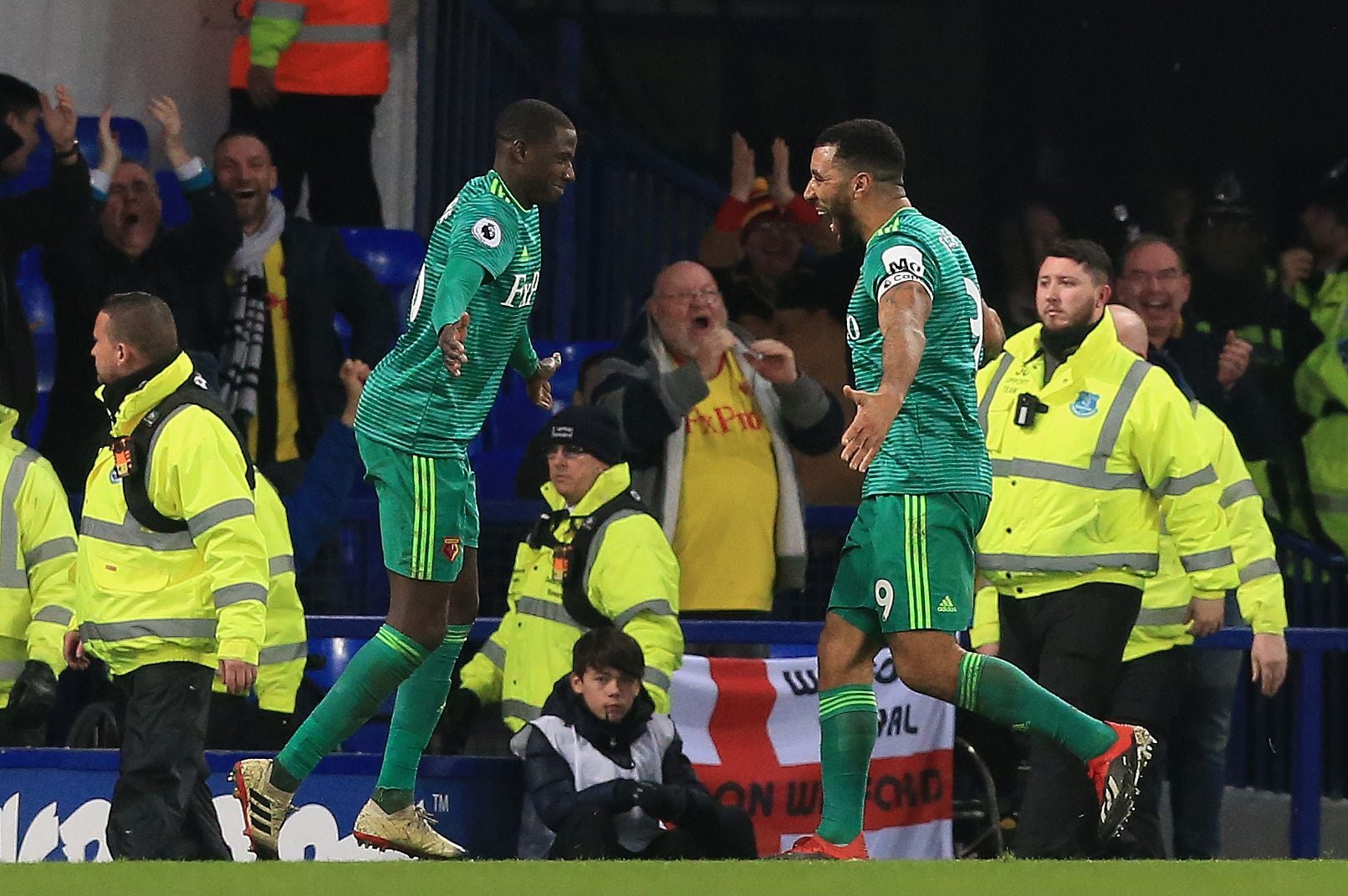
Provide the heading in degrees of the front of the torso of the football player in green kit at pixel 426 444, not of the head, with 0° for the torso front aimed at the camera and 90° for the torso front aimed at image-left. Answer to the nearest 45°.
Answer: approximately 270°

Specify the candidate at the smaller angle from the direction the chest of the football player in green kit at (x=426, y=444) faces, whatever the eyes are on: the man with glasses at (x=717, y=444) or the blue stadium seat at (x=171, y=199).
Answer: the man with glasses

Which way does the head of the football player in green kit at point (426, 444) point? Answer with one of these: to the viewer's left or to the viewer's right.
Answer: to the viewer's right

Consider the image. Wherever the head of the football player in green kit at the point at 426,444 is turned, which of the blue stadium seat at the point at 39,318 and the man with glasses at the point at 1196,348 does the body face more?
the man with glasses

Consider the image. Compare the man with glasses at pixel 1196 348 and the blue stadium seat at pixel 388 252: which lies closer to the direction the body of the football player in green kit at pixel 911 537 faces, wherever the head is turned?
the blue stadium seat

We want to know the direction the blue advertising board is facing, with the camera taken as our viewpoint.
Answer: facing the viewer

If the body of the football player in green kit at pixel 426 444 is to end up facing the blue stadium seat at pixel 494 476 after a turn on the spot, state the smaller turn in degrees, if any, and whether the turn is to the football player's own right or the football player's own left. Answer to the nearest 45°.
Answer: approximately 90° to the football player's own left

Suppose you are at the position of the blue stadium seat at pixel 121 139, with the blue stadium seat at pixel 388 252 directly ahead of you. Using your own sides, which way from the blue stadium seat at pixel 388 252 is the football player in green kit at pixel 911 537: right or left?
right

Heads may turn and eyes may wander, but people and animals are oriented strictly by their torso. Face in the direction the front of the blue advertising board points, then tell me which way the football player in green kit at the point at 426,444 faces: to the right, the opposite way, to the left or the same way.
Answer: to the left

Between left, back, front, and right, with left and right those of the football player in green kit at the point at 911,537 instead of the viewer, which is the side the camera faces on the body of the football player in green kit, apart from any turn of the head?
left

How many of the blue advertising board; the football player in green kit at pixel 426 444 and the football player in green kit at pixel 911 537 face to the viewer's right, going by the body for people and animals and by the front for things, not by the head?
1

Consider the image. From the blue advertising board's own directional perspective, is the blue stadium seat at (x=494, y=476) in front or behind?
behind

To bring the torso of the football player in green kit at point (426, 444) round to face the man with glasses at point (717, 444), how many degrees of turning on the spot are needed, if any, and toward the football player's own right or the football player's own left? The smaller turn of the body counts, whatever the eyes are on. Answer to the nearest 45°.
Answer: approximately 45° to the football player's own left

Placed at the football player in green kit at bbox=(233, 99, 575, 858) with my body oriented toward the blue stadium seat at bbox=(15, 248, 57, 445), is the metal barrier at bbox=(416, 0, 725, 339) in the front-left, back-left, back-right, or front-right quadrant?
front-right
